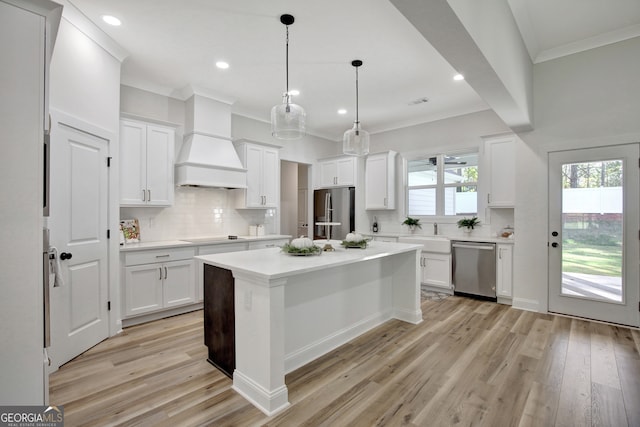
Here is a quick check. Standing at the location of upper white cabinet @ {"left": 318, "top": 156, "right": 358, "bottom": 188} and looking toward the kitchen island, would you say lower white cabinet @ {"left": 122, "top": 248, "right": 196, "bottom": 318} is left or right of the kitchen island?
right

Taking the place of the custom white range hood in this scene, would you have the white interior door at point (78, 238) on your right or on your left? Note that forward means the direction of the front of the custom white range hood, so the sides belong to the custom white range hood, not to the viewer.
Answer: on your right

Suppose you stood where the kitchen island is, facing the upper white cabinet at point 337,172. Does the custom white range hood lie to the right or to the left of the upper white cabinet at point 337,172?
left

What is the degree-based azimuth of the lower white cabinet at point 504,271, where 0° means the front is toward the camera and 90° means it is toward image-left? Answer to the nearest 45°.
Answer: approximately 0°

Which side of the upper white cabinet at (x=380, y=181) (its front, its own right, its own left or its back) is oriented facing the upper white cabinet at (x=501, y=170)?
left

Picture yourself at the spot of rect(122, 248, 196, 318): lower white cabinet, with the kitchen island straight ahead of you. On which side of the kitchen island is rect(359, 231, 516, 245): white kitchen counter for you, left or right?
left

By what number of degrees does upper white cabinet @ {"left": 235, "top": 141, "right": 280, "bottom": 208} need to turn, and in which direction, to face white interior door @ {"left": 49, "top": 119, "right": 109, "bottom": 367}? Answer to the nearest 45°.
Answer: approximately 90° to its right

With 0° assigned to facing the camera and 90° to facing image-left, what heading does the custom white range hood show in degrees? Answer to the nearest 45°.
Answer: approximately 315°

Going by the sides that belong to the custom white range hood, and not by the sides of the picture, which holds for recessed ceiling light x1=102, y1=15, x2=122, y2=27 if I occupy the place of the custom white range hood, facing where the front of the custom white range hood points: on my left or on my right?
on my right

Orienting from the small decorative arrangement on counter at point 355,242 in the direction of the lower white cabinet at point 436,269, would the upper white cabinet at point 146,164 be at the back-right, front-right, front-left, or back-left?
back-left

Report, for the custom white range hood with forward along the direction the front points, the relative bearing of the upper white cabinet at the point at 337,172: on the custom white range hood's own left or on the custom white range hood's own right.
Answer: on the custom white range hood's own left
